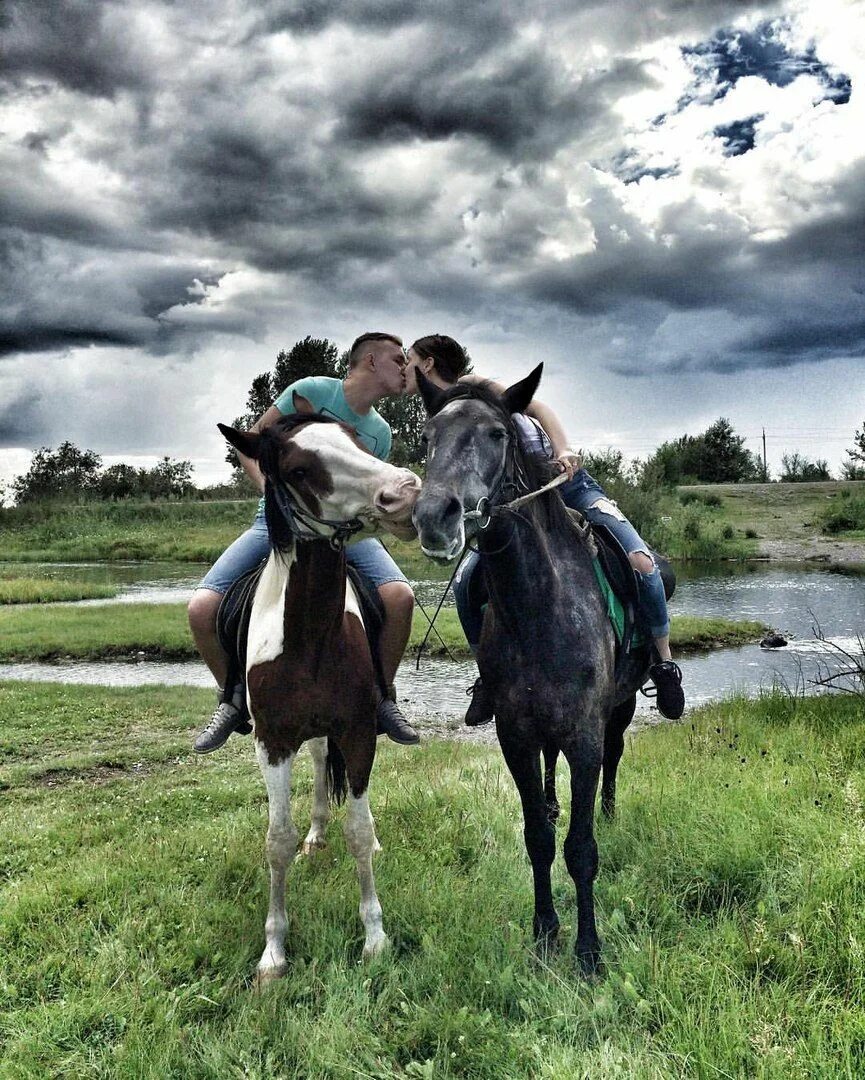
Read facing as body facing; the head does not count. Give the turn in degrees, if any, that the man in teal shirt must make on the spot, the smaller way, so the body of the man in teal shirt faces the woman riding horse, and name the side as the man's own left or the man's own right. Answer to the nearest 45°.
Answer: approximately 90° to the man's own left

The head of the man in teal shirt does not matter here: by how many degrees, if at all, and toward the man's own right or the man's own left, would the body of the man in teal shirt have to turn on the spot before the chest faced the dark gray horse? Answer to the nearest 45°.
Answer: approximately 45° to the man's own left

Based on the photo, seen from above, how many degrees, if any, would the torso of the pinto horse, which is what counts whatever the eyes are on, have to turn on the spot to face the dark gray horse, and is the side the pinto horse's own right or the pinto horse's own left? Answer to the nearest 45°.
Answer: approximately 90° to the pinto horse's own left

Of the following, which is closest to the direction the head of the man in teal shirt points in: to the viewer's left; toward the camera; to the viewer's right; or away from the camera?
to the viewer's right

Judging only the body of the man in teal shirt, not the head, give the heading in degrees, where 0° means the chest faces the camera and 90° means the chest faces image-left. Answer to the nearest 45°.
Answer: approximately 0°
